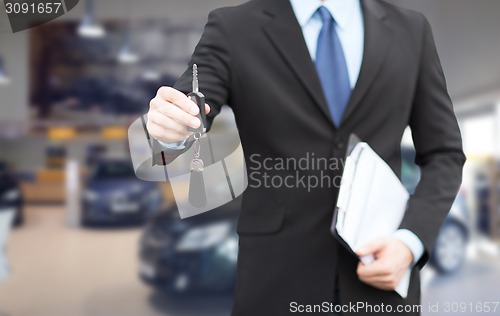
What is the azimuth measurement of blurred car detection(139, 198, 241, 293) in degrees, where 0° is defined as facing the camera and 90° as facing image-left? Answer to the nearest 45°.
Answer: approximately 45°

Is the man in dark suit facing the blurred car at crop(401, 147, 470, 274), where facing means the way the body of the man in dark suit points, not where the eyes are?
no

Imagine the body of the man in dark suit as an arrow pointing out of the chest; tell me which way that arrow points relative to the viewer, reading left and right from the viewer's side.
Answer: facing the viewer

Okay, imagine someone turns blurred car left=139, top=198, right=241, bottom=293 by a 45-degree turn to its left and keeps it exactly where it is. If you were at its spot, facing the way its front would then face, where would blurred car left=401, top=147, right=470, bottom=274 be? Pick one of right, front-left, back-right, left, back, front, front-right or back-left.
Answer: left

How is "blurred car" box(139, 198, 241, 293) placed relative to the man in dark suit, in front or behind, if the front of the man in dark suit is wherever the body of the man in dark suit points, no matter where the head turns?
behind

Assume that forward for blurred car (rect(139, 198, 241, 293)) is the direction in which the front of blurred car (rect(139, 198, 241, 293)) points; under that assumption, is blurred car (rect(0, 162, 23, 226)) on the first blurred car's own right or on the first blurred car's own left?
on the first blurred car's own right

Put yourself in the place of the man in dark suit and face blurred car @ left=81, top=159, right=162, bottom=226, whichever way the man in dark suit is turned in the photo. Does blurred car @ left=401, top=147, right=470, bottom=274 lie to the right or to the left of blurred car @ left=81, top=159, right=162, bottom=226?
right

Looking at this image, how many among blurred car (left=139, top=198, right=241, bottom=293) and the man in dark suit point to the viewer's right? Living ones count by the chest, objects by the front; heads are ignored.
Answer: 0

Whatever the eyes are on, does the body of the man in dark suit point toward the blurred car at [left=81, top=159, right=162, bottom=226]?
no

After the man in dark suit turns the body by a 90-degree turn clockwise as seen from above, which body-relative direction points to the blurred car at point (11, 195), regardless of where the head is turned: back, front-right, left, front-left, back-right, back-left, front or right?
front-right
